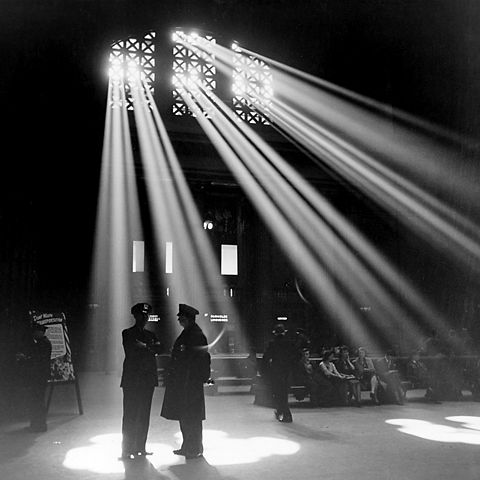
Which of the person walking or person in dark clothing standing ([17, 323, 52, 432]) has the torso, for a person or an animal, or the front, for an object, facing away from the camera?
the person walking

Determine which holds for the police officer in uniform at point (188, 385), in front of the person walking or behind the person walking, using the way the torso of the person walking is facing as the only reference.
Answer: behind

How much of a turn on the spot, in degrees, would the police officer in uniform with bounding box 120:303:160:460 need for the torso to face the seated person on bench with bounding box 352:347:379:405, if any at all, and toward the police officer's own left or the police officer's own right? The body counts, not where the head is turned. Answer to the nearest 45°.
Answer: approximately 90° to the police officer's own left

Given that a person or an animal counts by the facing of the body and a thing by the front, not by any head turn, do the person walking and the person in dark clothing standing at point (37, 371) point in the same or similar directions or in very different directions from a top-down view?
very different directions

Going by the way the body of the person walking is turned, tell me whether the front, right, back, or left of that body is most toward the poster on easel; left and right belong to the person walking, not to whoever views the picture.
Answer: right
